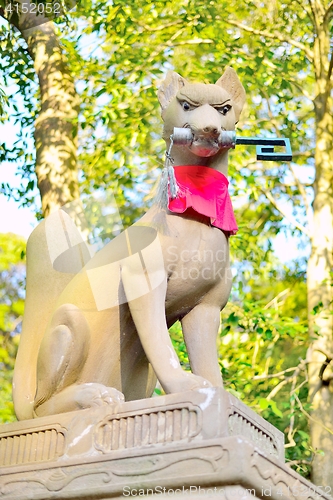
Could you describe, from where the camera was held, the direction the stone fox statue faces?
facing the viewer and to the right of the viewer

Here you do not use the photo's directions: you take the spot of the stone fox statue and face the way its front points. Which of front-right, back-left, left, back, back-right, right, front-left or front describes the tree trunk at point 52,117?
back-left
